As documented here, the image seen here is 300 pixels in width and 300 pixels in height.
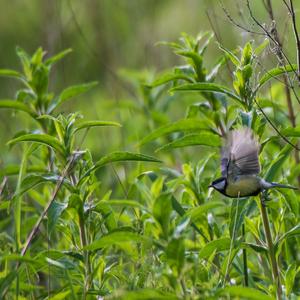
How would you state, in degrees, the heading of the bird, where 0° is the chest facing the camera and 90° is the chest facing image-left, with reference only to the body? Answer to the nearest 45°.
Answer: approximately 90°
